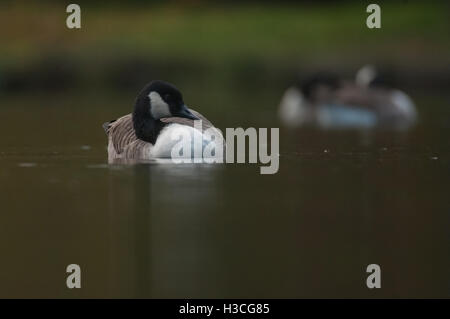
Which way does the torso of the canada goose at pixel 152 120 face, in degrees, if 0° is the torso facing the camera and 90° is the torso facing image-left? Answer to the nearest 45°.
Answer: approximately 315°

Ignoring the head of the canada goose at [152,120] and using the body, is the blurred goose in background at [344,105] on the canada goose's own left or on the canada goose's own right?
on the canada goose's own left
